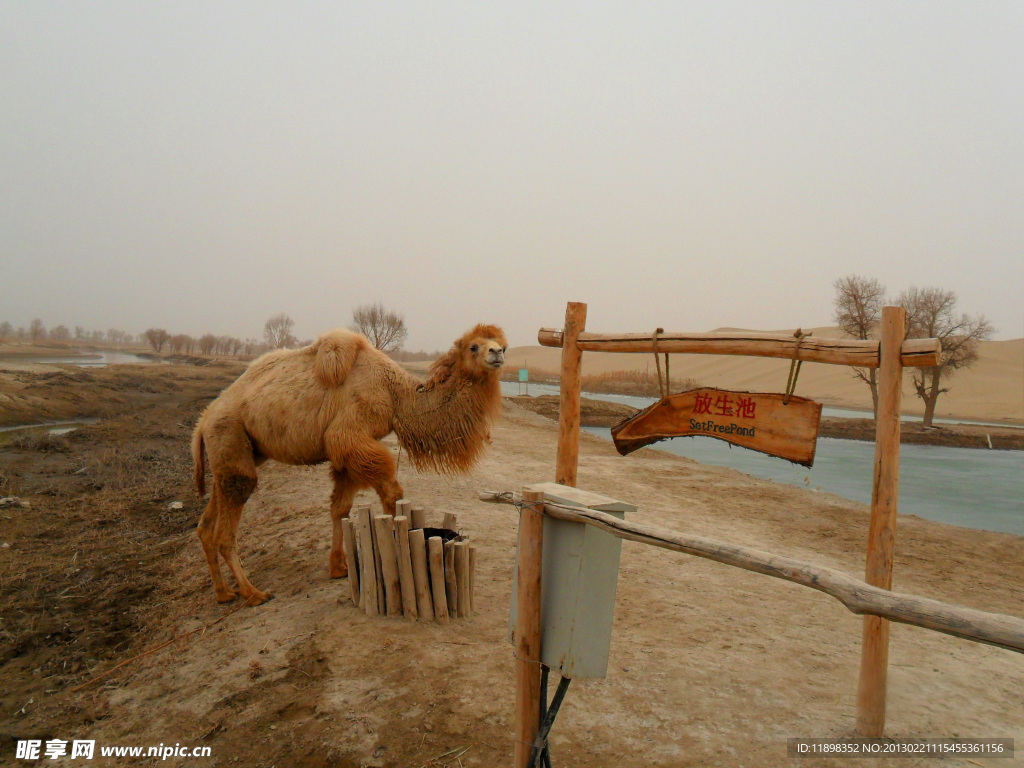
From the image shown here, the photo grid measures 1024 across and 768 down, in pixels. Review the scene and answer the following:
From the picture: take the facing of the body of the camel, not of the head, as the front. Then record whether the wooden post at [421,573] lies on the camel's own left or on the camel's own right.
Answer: on the camel's own right

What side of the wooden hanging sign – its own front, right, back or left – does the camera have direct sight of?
front

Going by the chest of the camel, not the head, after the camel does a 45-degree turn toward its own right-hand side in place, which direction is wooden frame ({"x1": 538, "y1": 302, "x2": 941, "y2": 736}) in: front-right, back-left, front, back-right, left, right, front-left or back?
front

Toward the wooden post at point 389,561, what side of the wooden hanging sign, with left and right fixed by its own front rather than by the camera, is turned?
right

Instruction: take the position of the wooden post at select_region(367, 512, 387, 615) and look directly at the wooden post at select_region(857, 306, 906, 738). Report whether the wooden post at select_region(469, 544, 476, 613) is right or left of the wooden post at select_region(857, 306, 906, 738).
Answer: left

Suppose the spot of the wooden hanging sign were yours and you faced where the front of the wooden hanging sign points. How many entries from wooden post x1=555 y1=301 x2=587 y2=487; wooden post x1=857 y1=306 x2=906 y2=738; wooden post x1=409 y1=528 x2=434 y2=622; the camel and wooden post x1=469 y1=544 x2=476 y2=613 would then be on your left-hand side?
1

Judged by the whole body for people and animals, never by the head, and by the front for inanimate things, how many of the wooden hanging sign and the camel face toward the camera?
1

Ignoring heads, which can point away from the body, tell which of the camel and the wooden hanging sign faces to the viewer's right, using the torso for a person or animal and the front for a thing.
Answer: the camel

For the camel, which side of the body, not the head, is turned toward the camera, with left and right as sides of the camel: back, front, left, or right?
right

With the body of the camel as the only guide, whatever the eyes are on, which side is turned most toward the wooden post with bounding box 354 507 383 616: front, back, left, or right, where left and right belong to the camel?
right

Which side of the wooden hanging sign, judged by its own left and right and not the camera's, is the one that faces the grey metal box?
front

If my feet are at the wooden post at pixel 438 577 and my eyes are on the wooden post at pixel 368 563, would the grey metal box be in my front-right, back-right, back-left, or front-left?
back-left

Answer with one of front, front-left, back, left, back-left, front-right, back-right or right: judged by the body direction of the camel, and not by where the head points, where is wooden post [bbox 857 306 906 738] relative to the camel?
front-right

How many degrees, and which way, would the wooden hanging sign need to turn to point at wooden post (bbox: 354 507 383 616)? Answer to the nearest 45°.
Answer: approximately 90° to its right
